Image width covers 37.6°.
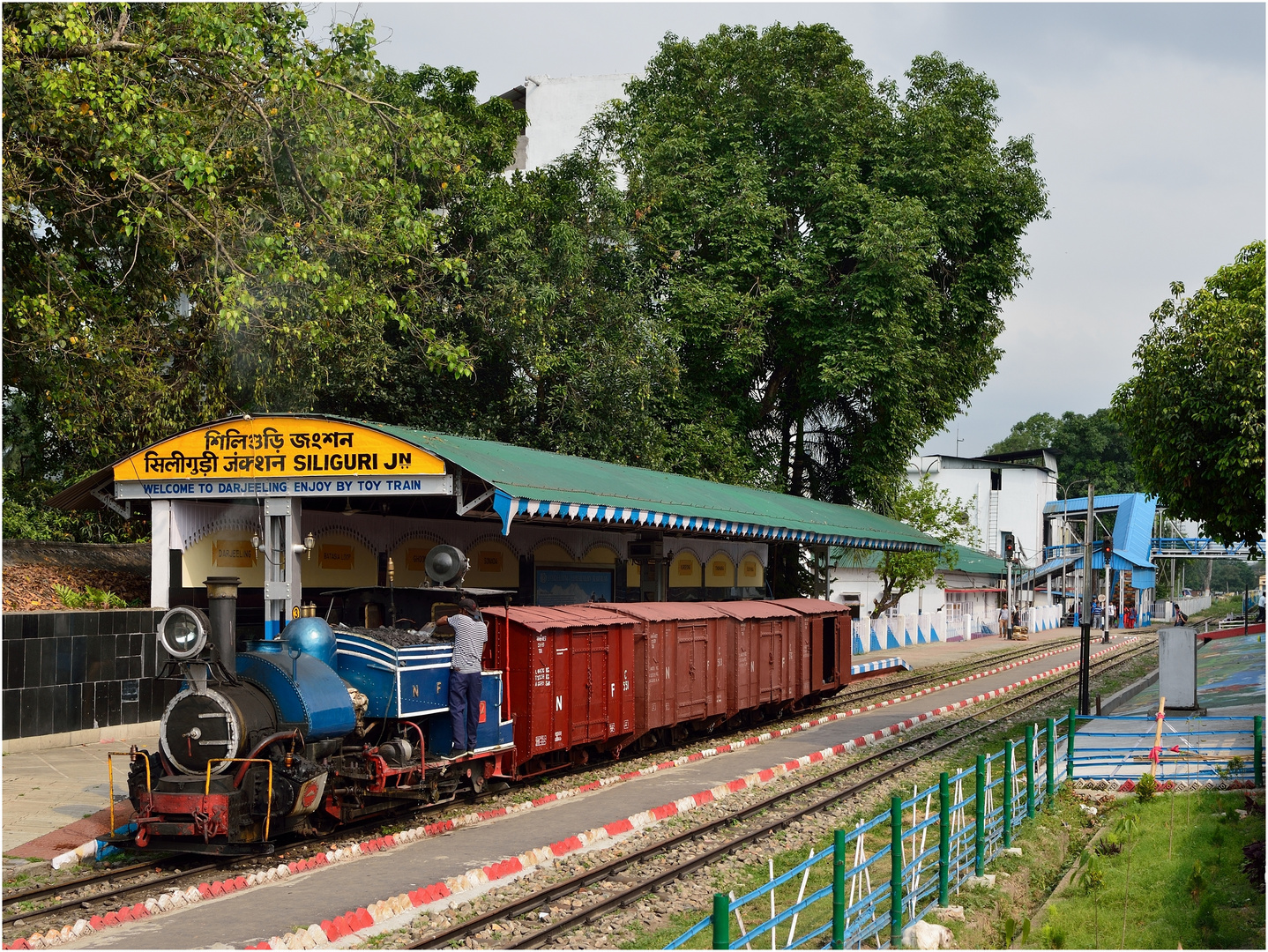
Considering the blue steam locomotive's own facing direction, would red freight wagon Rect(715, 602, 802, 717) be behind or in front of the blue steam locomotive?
behind

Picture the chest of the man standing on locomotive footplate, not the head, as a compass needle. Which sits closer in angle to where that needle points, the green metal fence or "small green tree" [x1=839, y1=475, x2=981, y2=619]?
the small green tree

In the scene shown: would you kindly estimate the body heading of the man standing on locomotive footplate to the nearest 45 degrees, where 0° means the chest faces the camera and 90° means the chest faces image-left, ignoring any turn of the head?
approximately 135°

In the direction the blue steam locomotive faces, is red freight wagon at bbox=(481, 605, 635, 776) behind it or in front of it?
behind

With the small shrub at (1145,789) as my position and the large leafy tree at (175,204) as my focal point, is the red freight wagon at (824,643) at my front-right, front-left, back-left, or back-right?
front-right

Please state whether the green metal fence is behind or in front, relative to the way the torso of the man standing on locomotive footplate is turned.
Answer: behind

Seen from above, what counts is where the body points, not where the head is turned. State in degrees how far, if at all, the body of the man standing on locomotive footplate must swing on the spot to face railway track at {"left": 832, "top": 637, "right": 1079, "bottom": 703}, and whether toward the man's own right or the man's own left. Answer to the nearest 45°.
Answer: approximately 90° to the man's own right

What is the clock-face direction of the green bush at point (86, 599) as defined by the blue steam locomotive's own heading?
The green bush is roughly at 4 o'clock from the blue steam locomotive.

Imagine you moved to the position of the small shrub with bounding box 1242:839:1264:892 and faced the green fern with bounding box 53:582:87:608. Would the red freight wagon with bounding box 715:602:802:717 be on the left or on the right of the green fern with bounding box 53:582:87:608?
right

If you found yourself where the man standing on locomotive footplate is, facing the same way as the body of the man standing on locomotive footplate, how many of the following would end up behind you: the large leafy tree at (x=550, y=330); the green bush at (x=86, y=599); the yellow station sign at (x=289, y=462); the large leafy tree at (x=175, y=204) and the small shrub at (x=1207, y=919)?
1

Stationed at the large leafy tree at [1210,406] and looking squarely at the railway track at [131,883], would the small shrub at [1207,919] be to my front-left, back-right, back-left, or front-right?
front-left

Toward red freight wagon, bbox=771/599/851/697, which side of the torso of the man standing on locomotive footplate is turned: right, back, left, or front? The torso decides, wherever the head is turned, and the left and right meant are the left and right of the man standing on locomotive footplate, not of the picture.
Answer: right

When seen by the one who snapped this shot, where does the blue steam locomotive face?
facing the viewer and to the left of the viewer
